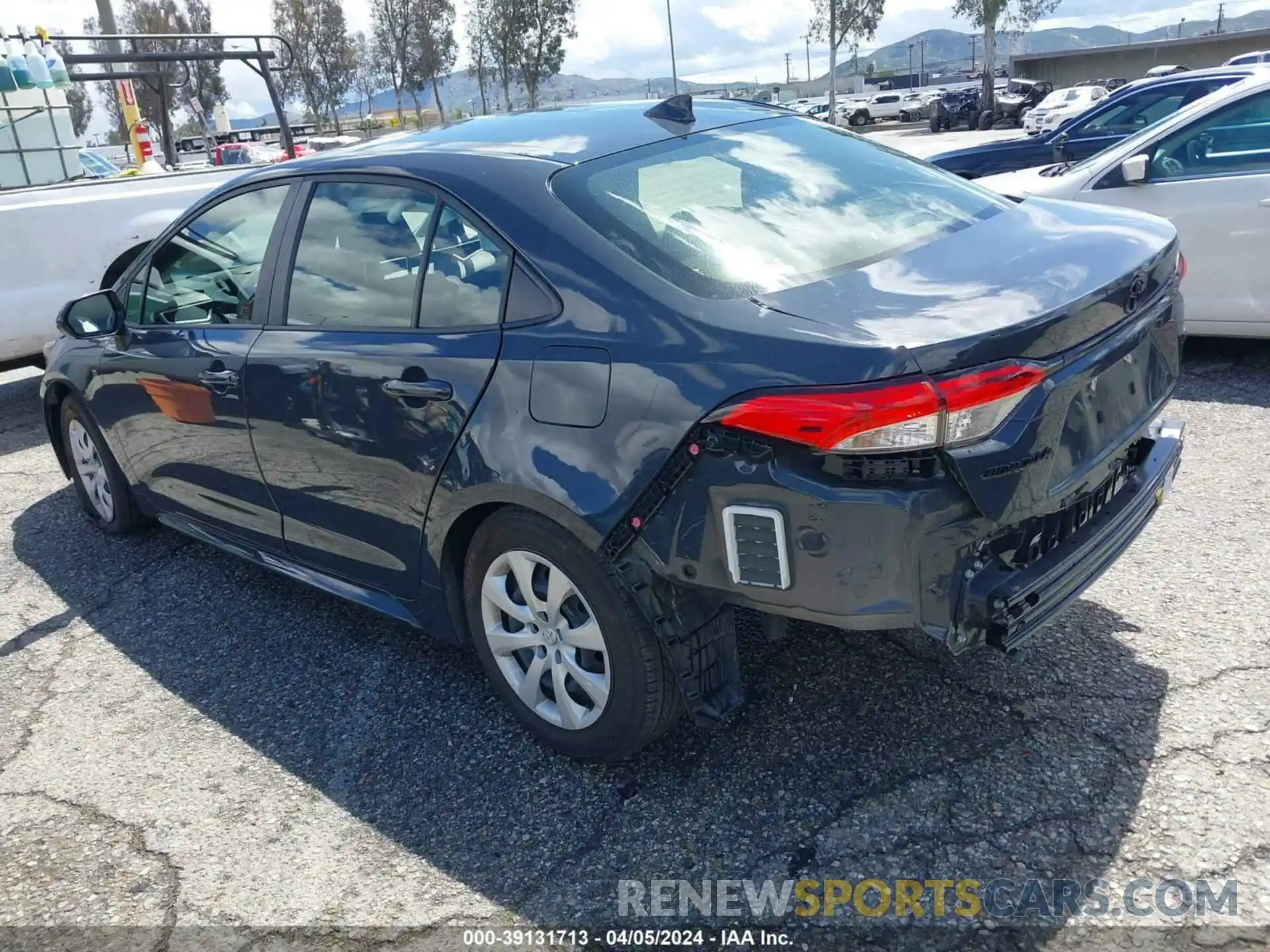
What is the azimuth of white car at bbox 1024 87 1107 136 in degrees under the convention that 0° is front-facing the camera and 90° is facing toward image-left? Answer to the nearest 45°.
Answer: approximately 45°

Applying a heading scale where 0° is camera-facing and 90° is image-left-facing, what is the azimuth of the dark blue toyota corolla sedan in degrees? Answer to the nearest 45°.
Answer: approximately 135°

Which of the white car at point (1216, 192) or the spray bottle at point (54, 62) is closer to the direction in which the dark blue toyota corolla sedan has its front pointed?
the spray bottle

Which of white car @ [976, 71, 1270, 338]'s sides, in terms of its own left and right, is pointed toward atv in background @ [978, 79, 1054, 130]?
right

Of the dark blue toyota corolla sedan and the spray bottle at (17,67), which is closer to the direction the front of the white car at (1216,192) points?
the spray bottle

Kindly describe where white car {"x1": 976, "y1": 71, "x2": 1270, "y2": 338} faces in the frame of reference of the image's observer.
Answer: facing to the left of the viewer

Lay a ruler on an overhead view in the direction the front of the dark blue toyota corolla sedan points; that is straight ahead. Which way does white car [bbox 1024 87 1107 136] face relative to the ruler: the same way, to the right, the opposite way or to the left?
to the left

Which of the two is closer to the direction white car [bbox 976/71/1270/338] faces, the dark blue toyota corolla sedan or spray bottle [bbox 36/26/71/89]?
the spray bottle
